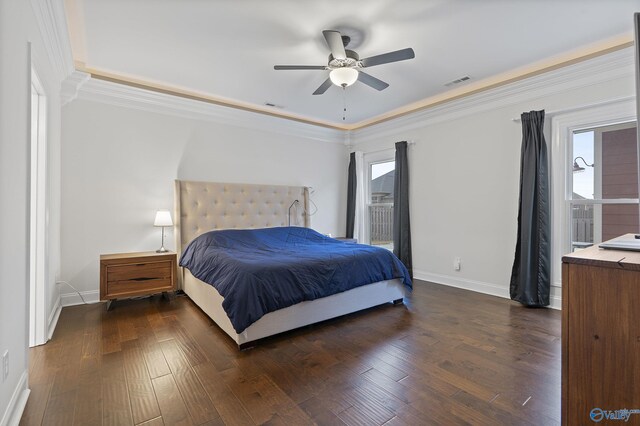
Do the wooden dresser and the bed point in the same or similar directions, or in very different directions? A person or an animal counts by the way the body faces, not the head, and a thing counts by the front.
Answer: very different directions

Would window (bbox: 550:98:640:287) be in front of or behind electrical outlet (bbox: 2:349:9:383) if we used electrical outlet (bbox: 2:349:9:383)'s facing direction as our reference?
in front

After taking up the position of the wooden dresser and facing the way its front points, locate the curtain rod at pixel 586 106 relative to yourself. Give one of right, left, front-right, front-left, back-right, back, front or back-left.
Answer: right

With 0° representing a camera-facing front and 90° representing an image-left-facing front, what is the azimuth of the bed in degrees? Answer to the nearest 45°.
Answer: approximately 315°

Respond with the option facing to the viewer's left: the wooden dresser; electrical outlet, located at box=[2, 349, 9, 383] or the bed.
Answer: the wooden dresser

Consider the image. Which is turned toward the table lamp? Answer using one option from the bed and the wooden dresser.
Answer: the wooden dresser

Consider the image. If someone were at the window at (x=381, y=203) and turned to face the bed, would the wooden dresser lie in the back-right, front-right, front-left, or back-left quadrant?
front-left

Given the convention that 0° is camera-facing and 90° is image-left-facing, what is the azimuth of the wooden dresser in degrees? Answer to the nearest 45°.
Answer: approximately 90°

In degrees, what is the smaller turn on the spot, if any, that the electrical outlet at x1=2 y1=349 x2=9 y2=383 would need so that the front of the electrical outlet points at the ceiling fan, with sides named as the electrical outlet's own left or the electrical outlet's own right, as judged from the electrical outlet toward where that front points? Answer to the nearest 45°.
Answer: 0° — it already faces it

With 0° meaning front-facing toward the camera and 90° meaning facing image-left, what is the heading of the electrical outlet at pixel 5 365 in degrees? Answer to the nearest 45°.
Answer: approximately 270°

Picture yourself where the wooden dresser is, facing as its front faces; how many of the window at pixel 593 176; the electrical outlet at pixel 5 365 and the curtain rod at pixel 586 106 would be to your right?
2

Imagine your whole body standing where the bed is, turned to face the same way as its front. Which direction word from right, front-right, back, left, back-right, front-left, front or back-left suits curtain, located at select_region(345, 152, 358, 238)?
left
